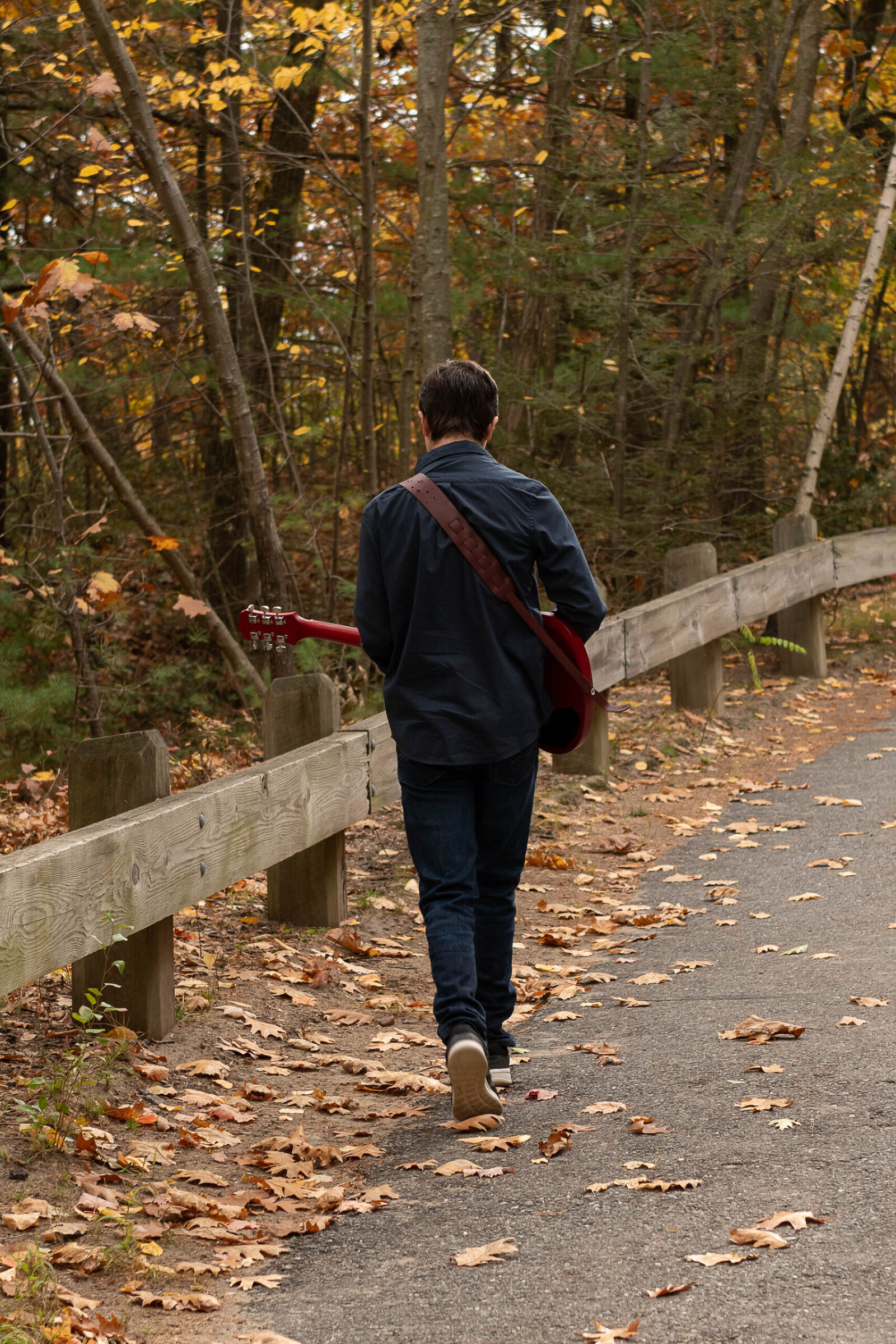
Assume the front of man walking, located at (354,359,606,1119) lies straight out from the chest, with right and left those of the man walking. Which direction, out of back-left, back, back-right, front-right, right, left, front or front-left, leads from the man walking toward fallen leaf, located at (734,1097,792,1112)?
back-right

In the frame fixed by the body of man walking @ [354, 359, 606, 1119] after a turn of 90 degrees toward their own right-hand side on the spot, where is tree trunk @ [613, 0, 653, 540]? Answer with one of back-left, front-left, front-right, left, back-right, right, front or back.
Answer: left

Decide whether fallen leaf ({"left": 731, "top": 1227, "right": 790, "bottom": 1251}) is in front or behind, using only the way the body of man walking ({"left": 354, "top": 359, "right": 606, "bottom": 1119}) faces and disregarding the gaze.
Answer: behind

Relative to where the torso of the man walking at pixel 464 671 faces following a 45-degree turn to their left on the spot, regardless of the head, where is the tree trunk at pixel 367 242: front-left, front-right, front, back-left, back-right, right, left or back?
front-right

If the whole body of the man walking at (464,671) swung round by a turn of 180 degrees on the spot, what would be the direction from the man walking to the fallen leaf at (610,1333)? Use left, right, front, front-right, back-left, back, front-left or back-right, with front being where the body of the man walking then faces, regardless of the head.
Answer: front

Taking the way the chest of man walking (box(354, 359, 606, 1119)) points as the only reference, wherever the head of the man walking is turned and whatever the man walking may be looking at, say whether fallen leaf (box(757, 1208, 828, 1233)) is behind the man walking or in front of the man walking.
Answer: behind

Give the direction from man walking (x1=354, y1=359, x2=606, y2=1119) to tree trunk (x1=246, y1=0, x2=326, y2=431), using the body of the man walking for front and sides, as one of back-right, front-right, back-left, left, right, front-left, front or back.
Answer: front

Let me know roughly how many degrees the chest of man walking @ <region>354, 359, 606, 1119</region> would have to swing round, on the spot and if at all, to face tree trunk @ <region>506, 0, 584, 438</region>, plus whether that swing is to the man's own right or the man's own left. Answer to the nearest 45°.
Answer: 0° — they already face it

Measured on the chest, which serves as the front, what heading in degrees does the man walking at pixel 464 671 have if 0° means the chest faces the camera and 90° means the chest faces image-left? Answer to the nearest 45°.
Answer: approximately 180°

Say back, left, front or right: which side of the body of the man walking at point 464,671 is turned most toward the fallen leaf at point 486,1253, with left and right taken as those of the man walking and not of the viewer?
back

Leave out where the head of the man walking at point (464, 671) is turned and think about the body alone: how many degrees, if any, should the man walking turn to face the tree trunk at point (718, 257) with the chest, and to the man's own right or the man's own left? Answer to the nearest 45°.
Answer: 0° — they already face it

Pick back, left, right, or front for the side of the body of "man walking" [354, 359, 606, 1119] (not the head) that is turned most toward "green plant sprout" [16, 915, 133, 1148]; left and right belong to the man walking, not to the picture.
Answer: left
